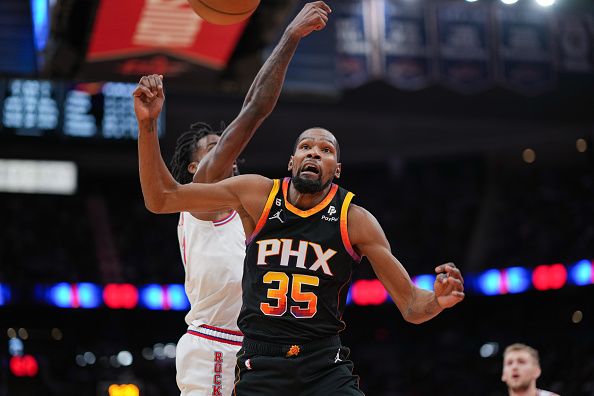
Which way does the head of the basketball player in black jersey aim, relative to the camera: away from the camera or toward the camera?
toward the camera

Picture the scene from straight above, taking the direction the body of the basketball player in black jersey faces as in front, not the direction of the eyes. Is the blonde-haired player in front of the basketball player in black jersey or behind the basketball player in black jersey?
behind

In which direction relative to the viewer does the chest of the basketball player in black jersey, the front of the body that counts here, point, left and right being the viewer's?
facing the viewer

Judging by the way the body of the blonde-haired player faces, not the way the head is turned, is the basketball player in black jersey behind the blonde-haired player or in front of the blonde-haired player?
in front

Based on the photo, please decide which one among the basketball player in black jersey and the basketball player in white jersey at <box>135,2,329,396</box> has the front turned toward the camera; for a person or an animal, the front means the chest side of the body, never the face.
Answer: the basketball player in black jersey

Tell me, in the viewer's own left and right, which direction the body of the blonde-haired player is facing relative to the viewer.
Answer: facing the viewer and to the left of the viewer
